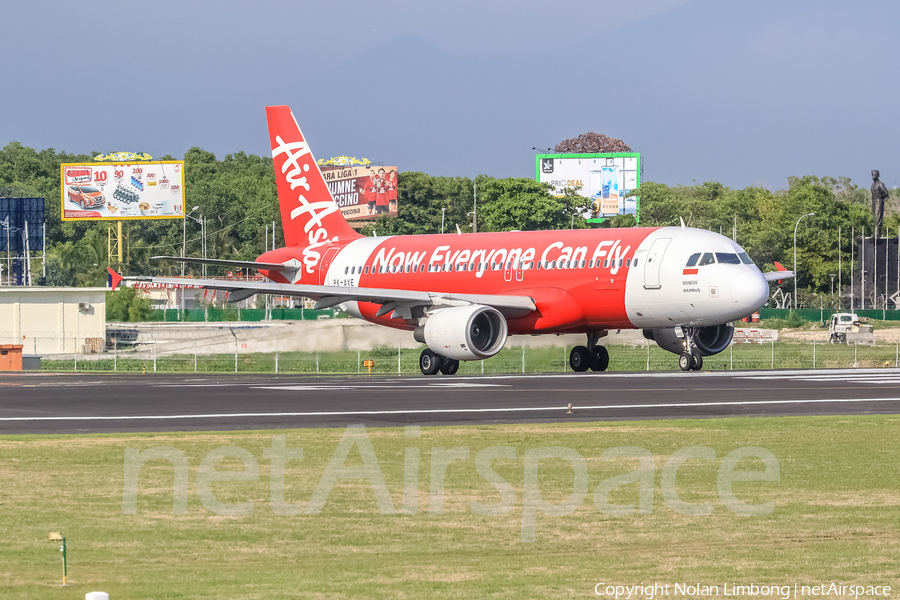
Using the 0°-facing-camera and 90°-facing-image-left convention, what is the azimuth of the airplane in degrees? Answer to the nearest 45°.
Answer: approximately 315°
